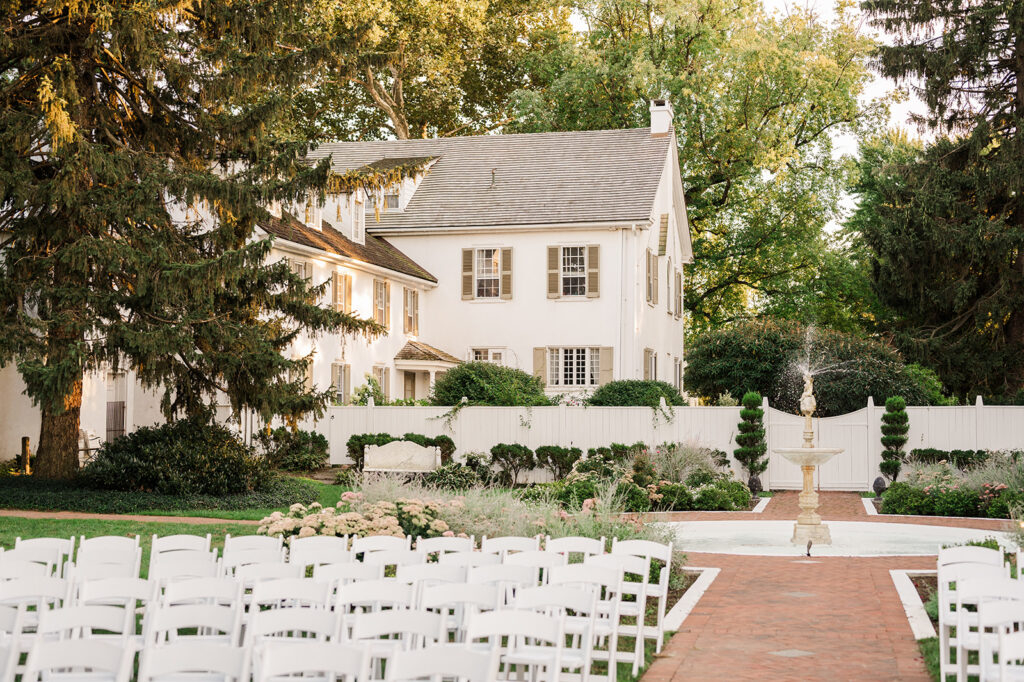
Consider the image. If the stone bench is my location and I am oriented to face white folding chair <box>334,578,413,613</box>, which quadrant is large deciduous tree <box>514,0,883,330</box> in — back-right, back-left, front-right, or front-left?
back-left

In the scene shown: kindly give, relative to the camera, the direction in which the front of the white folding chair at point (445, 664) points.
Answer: facing away from the viewer

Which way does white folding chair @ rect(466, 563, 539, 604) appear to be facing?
away from the camera

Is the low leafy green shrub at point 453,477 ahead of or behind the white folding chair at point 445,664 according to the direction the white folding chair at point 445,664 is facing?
ahead

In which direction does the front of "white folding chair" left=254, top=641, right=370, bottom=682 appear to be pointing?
away from the camera

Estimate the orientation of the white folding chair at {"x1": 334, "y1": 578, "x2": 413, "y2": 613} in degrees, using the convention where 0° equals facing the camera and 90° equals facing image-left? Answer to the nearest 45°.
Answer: approximately 180°

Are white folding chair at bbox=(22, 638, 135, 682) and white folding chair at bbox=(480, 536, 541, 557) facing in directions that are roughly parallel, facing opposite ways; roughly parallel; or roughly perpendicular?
roughly parallel

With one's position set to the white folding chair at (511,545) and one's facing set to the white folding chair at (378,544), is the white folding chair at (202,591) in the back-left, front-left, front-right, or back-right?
front-left

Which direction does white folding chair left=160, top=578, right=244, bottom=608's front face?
away from the camera

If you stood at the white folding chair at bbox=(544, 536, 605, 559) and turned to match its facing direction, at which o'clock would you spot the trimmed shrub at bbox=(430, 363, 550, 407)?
The trimmed shrub is roughly at 12 o'clock from the white folding chair.

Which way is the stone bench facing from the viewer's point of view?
toward the camera

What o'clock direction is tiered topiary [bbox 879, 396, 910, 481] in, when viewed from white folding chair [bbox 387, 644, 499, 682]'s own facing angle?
The tiered topiary is roughly at 1 o'clock from the white folding chair.

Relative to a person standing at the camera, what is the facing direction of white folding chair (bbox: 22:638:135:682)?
facing away from the viewer

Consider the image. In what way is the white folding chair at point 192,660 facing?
away from the camera

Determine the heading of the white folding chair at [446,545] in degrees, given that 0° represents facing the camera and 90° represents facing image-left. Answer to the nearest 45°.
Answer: approximately 180°

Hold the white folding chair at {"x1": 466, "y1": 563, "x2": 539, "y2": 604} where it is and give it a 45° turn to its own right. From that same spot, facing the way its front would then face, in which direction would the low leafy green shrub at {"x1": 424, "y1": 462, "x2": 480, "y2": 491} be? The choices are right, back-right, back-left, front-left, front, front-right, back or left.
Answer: front-left

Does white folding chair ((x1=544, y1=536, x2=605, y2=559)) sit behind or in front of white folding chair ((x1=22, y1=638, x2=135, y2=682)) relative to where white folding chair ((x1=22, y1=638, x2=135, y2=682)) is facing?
in front

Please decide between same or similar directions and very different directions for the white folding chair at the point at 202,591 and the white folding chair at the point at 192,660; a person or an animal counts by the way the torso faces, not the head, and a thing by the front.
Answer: same or similar directions

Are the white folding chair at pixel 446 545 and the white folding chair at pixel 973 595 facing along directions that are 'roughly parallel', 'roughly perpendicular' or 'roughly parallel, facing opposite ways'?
roughly parallel

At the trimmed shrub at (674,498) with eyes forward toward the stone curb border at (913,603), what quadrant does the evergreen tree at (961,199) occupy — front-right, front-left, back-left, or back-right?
back-left

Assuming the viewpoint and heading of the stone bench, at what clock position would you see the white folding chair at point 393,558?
The white folding chair is roughly at 12 o'clock from the stone bench.

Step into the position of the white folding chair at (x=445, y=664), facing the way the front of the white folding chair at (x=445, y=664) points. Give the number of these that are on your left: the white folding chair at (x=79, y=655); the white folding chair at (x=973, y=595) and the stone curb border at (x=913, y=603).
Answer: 1
